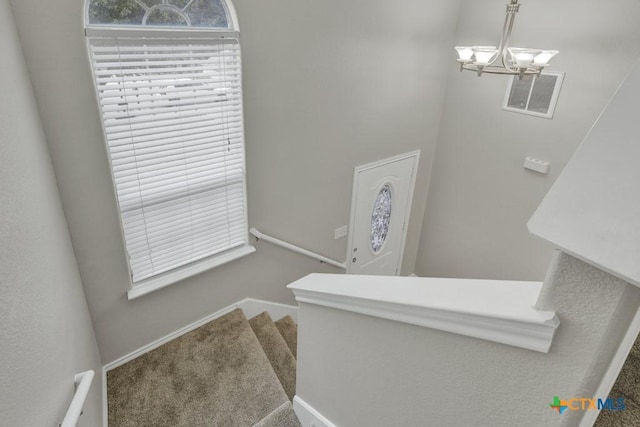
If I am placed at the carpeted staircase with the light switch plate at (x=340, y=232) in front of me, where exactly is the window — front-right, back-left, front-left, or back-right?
front-left

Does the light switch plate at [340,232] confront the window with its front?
no

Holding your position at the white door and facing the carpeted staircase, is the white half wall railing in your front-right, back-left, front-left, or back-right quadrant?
front-left

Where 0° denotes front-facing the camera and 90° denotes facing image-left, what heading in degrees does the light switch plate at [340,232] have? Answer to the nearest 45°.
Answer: approximately 315°

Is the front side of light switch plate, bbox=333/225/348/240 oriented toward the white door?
no

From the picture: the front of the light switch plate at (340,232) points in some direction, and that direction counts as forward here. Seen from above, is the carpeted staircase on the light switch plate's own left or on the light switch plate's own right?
on the light switch plate's own right
